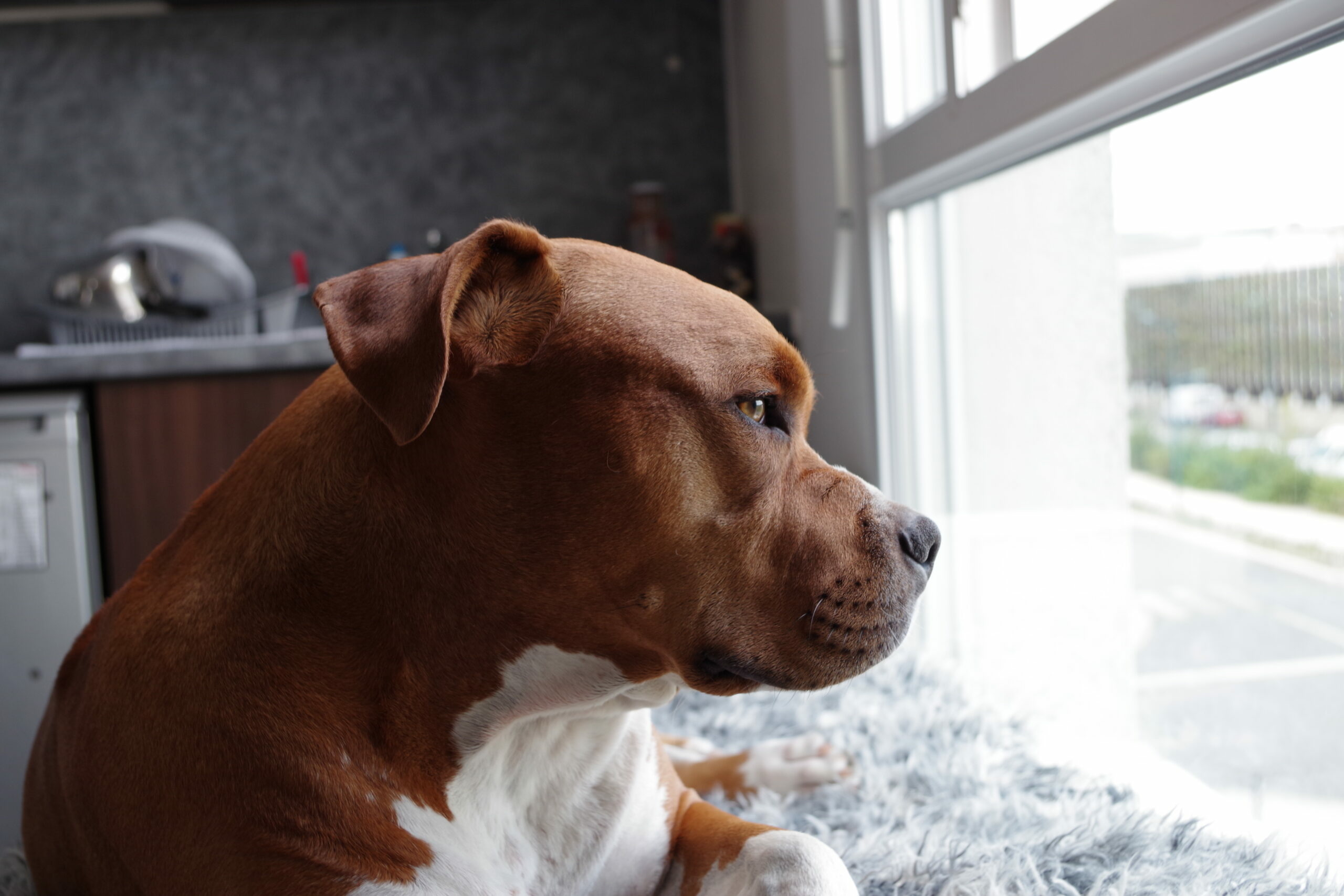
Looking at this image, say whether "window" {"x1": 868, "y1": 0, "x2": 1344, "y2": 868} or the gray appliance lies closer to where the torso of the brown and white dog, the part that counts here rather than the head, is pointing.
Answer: the window

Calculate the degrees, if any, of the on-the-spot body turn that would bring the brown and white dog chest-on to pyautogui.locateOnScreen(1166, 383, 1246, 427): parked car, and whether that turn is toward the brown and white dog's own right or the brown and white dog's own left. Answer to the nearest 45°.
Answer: approximately 45° to the brown and white dog's own left

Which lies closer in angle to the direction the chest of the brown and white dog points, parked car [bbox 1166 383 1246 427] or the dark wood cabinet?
the parked car

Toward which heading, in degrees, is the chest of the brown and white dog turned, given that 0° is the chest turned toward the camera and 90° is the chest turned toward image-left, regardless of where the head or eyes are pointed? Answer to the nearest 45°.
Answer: approximately 270°
